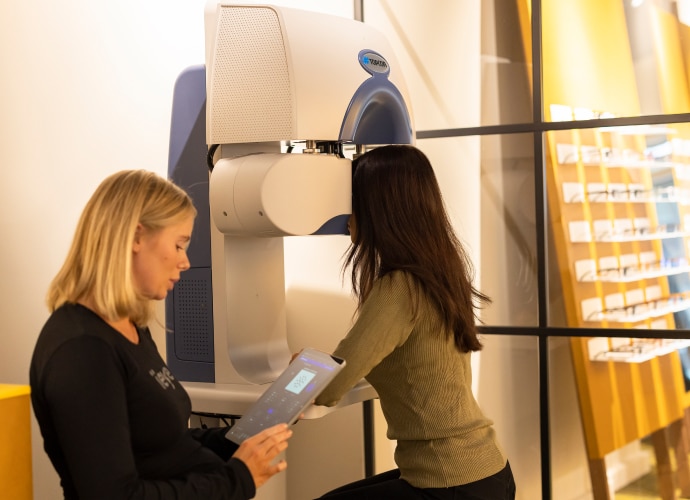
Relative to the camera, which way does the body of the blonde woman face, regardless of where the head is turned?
to the viewer's right

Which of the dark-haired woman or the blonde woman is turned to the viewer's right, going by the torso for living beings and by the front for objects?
the blonde woman

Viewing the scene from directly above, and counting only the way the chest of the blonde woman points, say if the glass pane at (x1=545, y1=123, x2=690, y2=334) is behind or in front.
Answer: in front

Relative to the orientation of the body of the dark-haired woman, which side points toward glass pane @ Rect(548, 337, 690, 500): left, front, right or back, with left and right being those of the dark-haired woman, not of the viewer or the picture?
right

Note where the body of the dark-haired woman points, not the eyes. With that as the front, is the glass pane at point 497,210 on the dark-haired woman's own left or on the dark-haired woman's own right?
on the dark-haired woman's own right

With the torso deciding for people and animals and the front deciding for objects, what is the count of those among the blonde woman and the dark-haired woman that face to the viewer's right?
1

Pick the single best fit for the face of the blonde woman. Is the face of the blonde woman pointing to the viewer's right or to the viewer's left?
to the viewer's right

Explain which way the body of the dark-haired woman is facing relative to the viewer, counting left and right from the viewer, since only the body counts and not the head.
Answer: facing away from the viewer and to the left of the viewer
